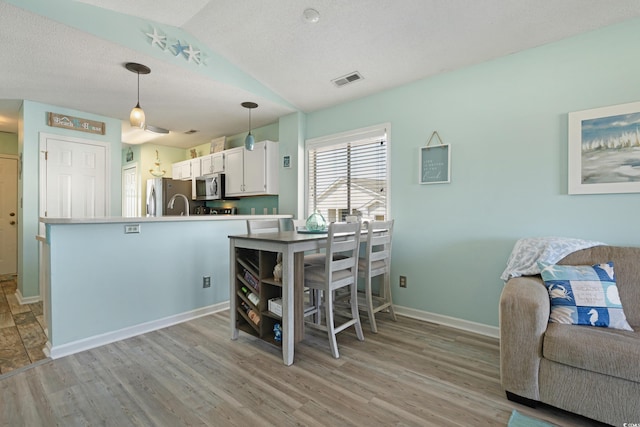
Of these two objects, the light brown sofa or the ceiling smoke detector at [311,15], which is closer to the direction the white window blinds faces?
the ceiling smoke detector

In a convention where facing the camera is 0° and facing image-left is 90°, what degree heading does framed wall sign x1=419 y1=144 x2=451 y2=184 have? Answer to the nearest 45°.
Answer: approximately 45°

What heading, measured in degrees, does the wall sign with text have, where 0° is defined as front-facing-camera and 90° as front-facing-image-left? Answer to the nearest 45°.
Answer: approximately 315°

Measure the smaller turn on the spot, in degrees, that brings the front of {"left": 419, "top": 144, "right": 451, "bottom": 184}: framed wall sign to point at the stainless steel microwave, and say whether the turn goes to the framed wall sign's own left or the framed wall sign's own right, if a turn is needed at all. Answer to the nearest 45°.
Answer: approximately 45° to the framed wall sign's own right

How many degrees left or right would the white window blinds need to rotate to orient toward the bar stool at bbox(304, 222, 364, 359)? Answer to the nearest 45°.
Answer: approximately 45° to its left

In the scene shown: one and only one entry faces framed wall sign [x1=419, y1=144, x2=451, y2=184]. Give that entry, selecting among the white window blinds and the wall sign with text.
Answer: the wall sign with text

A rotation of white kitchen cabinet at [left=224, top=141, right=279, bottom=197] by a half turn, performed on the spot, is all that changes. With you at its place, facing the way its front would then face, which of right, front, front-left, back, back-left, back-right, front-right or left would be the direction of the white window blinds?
right

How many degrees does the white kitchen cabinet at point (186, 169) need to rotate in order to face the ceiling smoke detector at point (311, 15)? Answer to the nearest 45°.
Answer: approximately 45° to its left

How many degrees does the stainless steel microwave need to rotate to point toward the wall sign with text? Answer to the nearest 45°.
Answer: approximately 45° to its right

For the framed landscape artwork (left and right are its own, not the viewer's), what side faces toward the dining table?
front

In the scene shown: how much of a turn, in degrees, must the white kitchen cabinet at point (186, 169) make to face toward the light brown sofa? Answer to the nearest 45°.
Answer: approximately 45° to its left

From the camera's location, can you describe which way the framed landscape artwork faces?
facing the viewer and to the left of the viewer

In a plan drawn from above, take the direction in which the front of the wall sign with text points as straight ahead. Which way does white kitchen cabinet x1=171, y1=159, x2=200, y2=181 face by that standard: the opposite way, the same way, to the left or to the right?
to the right

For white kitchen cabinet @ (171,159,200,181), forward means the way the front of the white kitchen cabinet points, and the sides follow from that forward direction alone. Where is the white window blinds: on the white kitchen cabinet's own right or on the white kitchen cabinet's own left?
on the white kitchen cabinet's own left

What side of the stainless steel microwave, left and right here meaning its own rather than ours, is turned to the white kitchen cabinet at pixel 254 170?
left

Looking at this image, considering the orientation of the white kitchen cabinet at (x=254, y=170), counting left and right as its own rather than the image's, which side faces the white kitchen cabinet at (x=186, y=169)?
right
